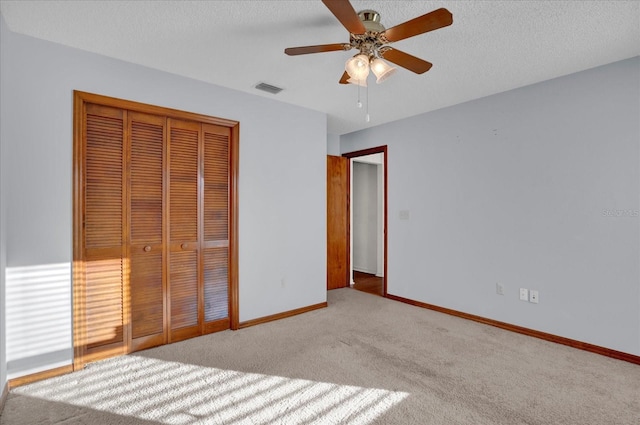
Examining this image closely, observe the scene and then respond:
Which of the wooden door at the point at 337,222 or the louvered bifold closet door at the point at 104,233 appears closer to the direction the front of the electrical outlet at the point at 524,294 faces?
the louvered bifold closet door

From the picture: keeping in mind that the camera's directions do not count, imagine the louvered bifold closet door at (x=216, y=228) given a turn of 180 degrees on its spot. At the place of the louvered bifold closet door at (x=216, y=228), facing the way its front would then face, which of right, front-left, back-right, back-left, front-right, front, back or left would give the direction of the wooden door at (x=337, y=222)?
right

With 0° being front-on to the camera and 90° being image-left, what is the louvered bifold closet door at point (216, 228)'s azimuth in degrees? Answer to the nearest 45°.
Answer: approximately 315°

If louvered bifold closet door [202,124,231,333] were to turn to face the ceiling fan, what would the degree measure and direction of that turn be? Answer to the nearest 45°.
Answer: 0° — it already faces it

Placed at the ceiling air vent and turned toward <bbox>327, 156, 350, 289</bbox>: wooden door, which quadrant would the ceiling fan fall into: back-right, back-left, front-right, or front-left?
back-right

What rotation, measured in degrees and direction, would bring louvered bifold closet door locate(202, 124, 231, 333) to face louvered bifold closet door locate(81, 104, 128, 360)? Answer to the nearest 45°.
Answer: approximately 90° to its right

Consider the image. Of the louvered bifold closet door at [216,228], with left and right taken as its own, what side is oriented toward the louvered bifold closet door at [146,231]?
right

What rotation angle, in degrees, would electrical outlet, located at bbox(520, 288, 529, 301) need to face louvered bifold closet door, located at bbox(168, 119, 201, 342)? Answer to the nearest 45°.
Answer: approximately 45° to its right

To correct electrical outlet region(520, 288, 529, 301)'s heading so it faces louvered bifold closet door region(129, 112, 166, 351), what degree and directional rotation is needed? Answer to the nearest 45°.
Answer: approximately 45° to its right
